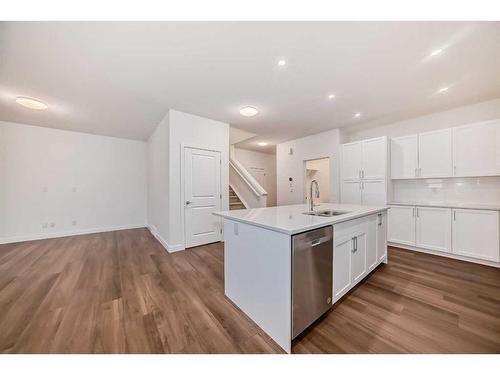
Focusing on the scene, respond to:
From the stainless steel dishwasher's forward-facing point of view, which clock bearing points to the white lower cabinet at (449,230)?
The white lower cabinet is roughly at 9 o'clock from the stainless steel dishwasher.

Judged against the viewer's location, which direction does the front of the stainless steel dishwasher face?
facing the viewer and to the right of the viewer

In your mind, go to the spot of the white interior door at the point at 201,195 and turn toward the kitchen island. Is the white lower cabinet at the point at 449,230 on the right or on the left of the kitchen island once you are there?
left

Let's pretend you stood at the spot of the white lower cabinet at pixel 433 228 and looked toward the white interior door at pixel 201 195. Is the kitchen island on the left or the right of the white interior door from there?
left

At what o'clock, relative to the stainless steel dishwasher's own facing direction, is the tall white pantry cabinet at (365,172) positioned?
The tall white pantry cabinet is roughly at 8 o'clock from the stainless steel dishwasher.

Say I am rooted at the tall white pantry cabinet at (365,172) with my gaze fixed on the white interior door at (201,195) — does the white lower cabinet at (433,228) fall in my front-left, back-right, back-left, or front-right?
back-left

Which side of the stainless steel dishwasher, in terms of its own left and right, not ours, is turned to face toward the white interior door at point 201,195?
back

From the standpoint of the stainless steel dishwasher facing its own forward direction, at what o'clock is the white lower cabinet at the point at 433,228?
The white lower cabinet is roughly at 9 o'clock from the stainless steel dishwasher.
